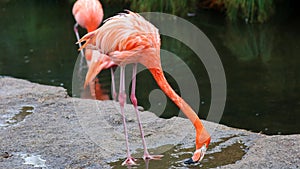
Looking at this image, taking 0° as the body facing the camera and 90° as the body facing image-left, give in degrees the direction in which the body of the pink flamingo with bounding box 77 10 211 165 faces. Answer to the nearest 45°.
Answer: approximately 270°
